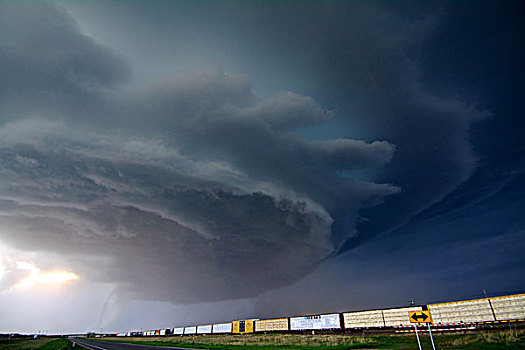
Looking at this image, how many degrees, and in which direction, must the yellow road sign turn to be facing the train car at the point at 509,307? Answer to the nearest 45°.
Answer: approximately 180°

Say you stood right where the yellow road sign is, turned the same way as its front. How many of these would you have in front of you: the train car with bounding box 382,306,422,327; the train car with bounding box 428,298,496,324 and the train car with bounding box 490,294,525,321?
0

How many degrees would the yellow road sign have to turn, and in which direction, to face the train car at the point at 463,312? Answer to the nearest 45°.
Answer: approximately 180°

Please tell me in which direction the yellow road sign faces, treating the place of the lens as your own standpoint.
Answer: facing the viewer

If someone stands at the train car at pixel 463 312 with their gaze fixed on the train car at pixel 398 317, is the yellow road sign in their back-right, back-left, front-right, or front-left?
back-left

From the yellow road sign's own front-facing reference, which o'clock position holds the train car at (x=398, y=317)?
The train car is roughly at 6 o'clock from the yellow road sign.
